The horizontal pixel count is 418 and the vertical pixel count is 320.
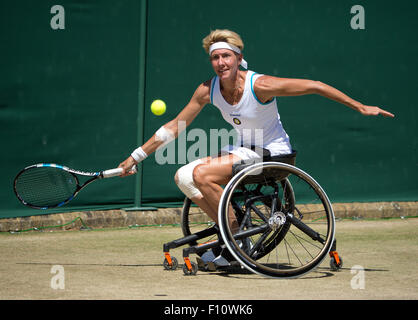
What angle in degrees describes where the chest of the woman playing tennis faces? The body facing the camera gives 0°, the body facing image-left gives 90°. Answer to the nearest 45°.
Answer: approximately 45°

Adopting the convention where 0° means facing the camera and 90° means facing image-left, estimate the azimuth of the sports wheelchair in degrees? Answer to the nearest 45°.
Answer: approximately 90°
